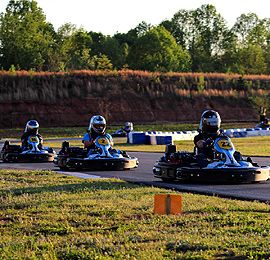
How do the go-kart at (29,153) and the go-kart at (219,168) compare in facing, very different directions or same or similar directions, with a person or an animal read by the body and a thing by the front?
same or similar directions

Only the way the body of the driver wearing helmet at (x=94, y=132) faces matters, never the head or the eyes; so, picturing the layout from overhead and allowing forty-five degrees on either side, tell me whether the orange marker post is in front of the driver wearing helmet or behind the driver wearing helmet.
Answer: in front

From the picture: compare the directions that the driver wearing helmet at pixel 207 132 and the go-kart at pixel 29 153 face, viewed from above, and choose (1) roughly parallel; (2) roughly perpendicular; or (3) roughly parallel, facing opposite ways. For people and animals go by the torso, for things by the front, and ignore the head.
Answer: roughly parallel

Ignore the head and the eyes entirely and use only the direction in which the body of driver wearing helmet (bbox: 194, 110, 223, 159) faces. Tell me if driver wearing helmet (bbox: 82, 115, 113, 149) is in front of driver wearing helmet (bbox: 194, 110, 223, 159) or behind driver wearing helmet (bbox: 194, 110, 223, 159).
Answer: behind

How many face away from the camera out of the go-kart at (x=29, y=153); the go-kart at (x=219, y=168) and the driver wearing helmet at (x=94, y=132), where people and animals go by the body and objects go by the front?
0

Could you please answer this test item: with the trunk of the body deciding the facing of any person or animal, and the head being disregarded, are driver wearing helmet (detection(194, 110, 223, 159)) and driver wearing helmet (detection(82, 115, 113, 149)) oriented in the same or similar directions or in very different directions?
same or similar directions

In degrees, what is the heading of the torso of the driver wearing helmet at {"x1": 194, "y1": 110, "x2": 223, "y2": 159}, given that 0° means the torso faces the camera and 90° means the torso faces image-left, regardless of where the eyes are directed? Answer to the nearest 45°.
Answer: approximately 315°

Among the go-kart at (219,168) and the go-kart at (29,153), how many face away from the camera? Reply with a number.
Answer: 0
